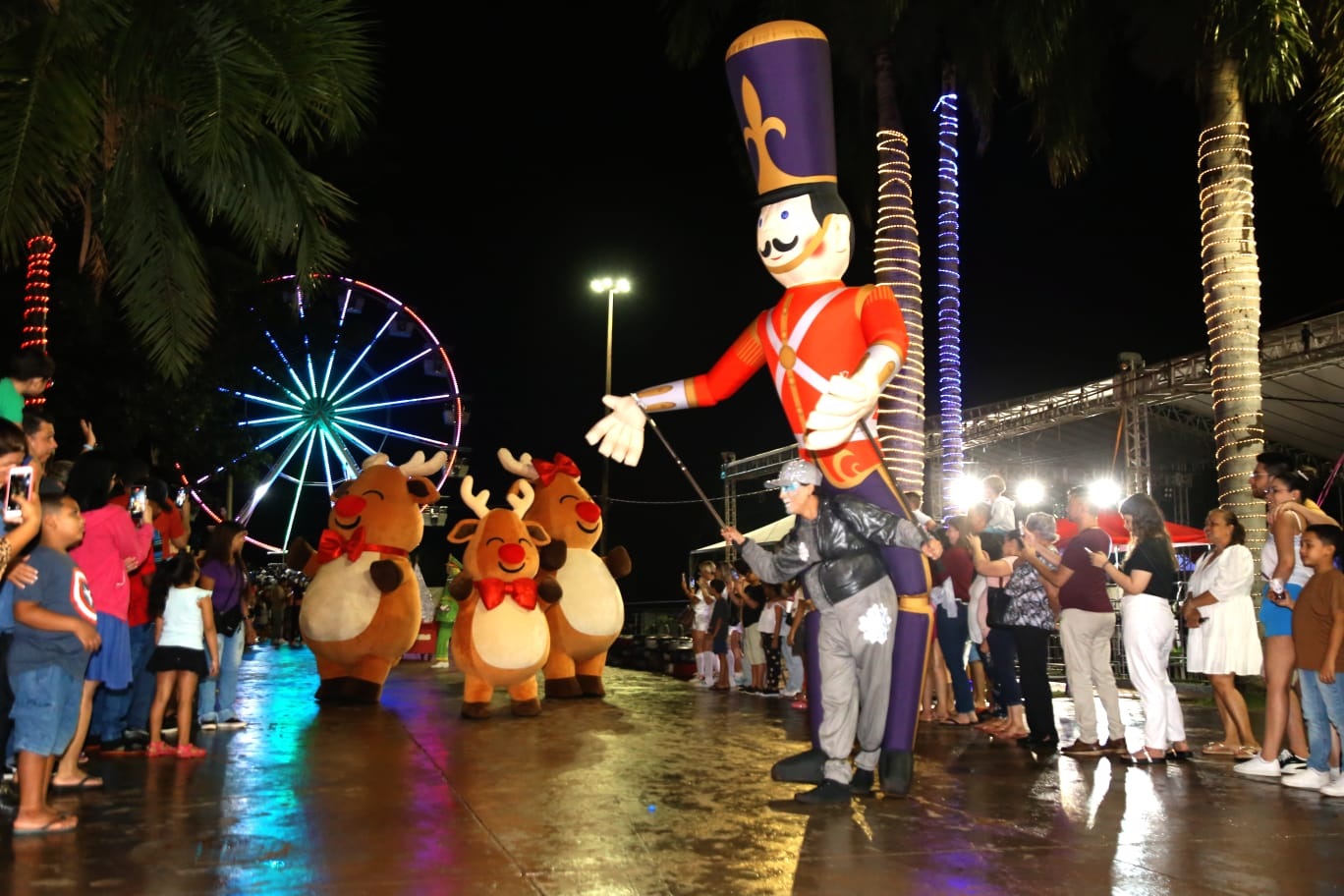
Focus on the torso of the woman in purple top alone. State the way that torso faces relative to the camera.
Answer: to the viewer's right

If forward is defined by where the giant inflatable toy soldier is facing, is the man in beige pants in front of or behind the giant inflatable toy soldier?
behind

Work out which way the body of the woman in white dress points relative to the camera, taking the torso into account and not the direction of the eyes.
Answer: to the viewer's left

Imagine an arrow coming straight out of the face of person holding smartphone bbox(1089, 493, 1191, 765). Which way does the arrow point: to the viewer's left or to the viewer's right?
to the viewer's left

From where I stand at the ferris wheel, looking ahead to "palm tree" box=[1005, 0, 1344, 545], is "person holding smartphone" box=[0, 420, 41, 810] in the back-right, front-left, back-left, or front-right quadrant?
front-right

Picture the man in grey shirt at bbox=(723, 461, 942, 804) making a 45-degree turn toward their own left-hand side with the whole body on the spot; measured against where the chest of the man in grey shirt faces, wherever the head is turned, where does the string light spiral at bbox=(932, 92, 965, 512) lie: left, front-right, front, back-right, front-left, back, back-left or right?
back

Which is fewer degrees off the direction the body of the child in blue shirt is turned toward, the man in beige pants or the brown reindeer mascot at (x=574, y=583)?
the man in beige pants

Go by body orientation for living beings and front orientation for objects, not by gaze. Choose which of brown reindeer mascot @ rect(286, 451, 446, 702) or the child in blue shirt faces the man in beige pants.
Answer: the child in blue shirt

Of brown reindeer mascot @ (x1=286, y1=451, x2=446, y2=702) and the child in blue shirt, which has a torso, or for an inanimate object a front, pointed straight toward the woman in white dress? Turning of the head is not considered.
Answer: the child in blue shirt

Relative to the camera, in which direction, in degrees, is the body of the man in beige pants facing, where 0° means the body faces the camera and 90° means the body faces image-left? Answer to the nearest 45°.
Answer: approximately 90°

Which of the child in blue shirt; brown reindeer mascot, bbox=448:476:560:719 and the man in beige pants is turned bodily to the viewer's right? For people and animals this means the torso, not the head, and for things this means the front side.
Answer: the child in blue shirt

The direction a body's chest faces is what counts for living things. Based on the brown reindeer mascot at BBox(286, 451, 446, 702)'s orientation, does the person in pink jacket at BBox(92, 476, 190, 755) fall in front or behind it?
in front

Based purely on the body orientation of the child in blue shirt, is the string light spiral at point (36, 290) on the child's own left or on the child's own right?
on the child's own left

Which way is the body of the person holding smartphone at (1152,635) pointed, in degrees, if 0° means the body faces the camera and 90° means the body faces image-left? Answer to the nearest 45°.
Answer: approximately 90°

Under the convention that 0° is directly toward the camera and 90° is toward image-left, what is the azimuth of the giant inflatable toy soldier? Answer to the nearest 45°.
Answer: approximately 45°
